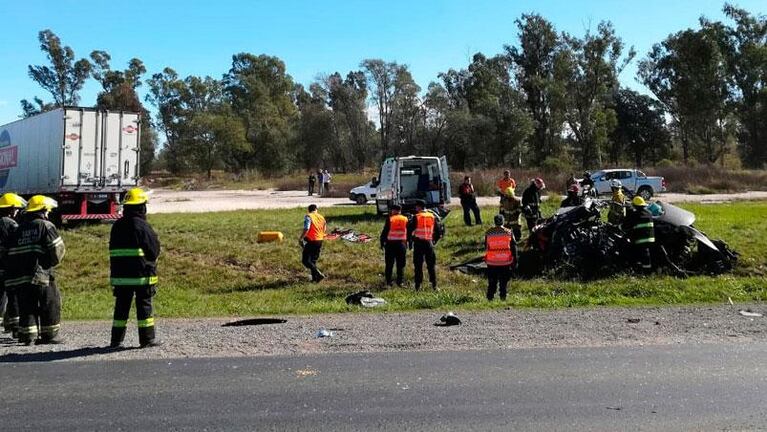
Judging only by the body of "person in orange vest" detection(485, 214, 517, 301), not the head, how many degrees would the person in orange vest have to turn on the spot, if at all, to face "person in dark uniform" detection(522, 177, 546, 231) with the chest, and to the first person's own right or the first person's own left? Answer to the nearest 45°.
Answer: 0° — they already face them

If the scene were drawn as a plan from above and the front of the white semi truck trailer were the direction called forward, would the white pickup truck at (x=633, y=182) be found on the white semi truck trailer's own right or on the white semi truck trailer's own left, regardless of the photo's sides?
on the white semi truck trailer's own right

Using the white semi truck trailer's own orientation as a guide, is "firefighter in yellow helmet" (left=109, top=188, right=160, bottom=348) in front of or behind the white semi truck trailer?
behind

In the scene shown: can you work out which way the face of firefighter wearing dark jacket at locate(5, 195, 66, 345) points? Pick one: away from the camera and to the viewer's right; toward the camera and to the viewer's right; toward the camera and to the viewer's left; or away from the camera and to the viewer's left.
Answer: away from the camera and to the viewer's right

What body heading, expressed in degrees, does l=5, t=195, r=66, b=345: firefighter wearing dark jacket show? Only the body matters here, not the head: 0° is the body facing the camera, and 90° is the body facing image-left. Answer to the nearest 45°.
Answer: approximately 225°

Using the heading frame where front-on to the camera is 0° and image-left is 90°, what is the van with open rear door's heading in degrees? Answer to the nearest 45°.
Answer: approximately 180°

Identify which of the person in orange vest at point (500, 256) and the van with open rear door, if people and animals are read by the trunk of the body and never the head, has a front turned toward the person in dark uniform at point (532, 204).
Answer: the person in orange vest
